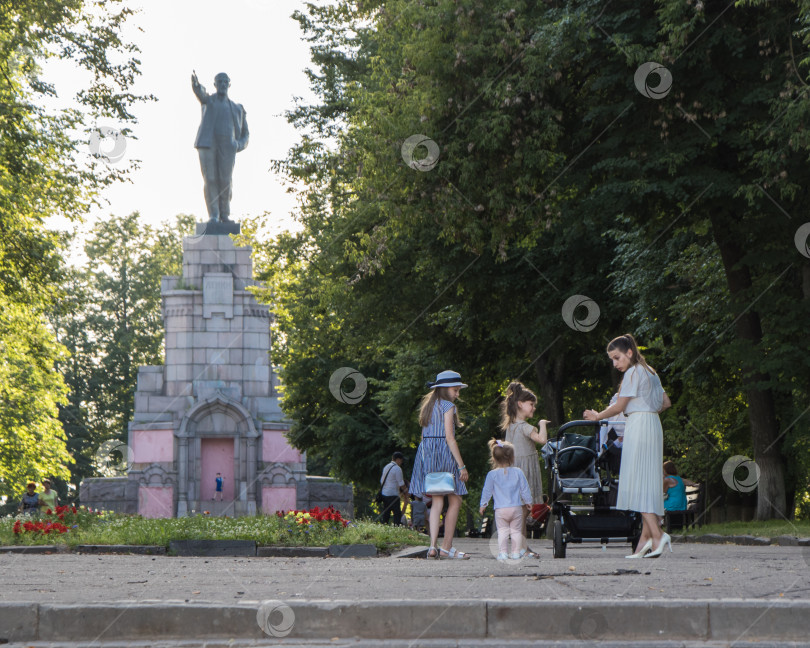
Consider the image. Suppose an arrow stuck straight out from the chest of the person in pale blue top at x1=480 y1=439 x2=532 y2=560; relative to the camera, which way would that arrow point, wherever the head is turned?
away from the camera

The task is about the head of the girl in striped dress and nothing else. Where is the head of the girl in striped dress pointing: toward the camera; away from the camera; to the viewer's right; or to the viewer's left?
to the viewer's right

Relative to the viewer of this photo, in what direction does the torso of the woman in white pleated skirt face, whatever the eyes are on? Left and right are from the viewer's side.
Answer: facing to the left of the viewer

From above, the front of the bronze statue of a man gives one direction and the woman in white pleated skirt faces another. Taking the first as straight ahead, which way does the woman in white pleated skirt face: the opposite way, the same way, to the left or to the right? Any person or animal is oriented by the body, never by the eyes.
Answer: to the right

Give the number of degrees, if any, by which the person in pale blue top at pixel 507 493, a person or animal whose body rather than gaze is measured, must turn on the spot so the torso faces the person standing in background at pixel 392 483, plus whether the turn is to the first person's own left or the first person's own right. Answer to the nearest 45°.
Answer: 0° — they already face them

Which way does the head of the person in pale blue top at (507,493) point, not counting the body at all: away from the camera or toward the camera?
away from the camera
